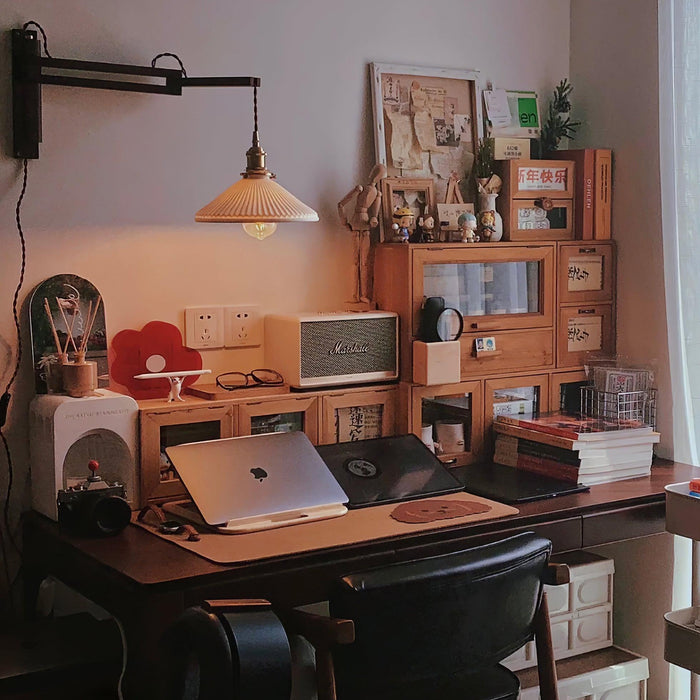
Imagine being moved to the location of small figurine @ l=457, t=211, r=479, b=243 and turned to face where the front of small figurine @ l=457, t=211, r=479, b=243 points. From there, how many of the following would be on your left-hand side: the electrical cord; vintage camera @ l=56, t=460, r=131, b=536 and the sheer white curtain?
1

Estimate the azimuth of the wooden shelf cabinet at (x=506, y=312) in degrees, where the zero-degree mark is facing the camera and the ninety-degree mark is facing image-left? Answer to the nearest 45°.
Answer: approximately 315°

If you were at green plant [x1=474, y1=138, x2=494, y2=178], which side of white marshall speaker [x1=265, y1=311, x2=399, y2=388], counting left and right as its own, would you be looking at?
left

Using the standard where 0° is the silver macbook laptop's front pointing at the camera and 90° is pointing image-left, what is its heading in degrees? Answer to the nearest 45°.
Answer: approximately 315°

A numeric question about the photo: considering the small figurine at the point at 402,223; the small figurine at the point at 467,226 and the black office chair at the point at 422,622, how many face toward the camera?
2
